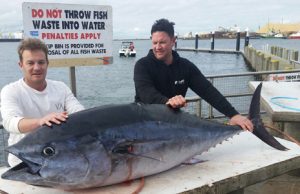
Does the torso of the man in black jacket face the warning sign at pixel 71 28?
no

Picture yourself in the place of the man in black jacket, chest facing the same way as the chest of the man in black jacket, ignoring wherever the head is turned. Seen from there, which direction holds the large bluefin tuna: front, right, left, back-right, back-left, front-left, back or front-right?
front

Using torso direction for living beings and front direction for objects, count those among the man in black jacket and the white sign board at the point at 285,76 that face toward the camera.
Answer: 2

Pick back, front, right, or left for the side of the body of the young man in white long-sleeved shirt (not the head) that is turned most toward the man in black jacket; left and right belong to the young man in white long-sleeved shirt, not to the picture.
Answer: left

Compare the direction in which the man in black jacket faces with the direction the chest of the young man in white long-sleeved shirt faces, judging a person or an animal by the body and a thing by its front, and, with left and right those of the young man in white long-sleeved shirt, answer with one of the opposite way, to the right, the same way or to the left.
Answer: the same way

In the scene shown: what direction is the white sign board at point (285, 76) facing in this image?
toward the camera

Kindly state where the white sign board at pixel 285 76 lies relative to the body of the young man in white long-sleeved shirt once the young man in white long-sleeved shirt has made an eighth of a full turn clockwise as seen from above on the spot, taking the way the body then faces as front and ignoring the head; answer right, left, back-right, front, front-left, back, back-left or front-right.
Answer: back

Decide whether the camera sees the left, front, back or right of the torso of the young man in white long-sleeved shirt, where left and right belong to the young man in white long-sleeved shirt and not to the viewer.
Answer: front

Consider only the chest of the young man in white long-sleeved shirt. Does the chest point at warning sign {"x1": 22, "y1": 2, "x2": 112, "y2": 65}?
no

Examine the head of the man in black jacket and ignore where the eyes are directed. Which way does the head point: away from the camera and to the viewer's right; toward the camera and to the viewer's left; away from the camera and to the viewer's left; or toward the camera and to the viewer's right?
toward the camera and to the viewer's left

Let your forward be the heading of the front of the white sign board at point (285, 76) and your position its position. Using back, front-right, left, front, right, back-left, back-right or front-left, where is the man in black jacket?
front

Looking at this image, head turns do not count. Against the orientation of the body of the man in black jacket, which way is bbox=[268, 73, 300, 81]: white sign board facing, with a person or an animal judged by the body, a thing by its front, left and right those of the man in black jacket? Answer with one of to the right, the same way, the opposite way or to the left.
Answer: the same way

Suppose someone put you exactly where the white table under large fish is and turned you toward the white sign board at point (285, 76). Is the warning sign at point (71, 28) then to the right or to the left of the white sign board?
left

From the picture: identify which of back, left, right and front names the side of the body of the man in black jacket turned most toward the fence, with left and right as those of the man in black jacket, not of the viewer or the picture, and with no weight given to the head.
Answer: back

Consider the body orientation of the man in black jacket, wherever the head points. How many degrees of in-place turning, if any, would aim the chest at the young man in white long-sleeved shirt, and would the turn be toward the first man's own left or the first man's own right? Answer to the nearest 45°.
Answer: approximately 45° to the first man's own right

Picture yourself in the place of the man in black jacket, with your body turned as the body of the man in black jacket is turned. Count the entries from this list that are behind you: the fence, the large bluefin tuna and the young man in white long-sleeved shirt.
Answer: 1
